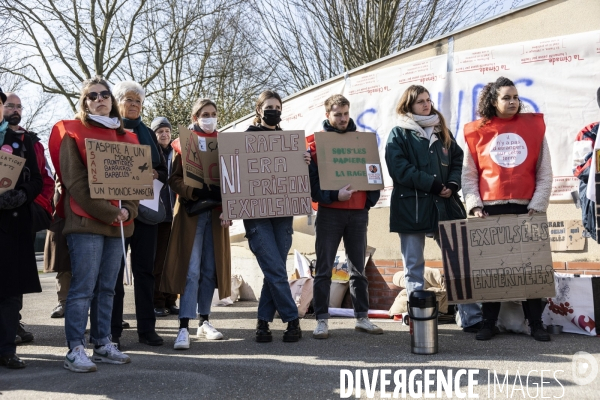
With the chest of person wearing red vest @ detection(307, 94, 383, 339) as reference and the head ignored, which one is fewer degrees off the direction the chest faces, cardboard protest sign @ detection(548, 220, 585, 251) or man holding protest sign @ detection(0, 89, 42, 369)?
the man holding protest sign

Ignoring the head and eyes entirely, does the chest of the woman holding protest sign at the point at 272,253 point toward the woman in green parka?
no

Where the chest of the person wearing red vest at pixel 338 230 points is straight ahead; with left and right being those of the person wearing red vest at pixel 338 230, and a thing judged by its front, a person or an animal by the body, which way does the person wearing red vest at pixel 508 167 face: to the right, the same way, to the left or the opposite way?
the same way

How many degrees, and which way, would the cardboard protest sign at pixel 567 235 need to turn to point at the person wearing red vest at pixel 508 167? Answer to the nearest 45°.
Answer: approximately 45° to its right

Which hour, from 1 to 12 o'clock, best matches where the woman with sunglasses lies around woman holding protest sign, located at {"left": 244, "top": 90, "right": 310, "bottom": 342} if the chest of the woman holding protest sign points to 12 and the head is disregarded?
The woman with sunglasses is roughly at 2 o'clock from the woman holding protest sign.

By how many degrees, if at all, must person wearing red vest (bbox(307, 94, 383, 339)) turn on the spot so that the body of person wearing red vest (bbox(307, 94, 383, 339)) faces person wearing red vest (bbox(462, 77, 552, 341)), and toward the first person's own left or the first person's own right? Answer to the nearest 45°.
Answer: approximately 90° to the first person's own left

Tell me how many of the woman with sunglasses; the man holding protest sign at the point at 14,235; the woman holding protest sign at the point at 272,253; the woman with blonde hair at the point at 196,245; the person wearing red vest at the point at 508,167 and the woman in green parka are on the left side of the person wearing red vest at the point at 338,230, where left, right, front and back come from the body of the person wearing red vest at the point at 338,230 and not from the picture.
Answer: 2

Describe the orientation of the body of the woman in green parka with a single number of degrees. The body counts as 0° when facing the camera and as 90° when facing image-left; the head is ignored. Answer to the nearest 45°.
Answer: approximately 315°

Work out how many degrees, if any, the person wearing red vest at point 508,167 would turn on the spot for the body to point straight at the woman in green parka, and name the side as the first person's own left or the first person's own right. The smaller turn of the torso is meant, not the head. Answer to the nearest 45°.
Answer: approximately 90° to the first person's own right

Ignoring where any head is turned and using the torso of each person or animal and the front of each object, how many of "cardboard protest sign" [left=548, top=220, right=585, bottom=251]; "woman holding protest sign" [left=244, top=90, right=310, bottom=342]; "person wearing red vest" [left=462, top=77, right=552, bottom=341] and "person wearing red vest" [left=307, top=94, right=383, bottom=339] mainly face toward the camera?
4

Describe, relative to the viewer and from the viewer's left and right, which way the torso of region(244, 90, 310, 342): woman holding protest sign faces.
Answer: facing the viewer

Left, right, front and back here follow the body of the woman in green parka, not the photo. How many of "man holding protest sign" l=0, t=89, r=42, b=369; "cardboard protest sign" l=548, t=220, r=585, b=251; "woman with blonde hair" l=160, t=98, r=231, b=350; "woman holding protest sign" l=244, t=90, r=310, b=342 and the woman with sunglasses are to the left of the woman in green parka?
1

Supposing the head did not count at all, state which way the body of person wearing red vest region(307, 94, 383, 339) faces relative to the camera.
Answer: toward the camera

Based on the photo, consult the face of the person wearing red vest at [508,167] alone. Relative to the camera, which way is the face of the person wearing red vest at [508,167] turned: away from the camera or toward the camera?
toward the camera

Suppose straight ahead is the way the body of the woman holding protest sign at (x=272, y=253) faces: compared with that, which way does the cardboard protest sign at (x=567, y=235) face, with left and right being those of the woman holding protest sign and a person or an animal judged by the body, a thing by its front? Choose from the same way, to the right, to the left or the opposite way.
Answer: the same way

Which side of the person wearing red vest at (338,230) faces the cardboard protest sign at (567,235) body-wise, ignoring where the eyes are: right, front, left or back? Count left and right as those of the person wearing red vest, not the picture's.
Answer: left

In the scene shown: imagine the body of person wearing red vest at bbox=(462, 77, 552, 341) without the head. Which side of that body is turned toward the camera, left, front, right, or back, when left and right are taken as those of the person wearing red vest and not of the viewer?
front

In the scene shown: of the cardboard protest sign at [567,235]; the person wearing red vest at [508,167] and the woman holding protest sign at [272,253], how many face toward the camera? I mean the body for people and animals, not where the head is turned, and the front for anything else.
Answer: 3

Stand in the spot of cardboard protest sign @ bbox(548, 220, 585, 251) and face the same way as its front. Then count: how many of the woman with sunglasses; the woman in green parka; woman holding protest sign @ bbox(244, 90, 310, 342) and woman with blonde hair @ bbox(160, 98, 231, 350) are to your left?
0

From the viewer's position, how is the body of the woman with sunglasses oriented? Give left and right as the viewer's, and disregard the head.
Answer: facing the viewer and to the right of the viewer
